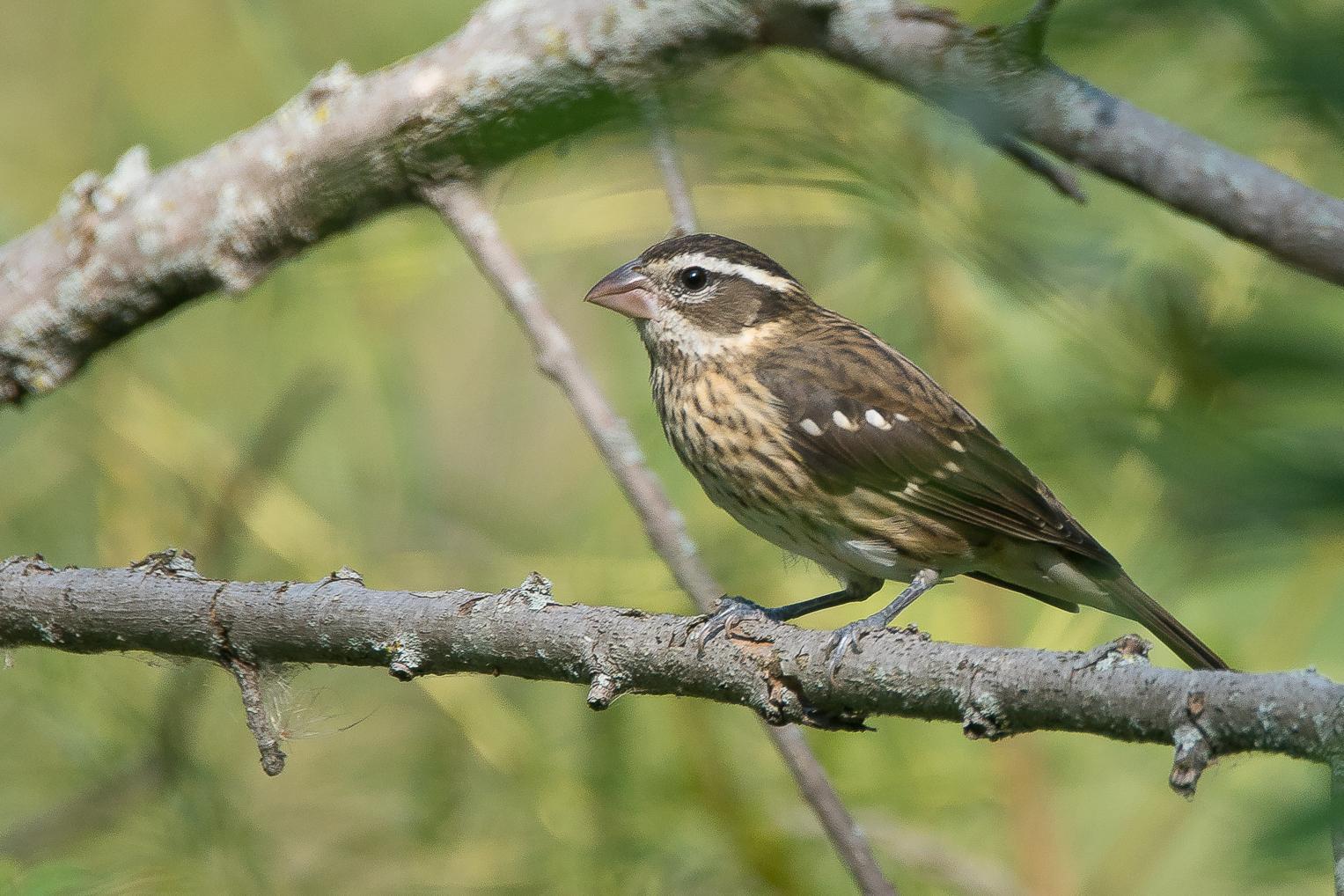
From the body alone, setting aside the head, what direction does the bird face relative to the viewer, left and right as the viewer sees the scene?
facing to the left of the viewer

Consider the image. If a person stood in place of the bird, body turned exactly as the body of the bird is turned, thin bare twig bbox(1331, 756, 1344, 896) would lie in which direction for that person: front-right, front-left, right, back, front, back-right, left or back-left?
back
